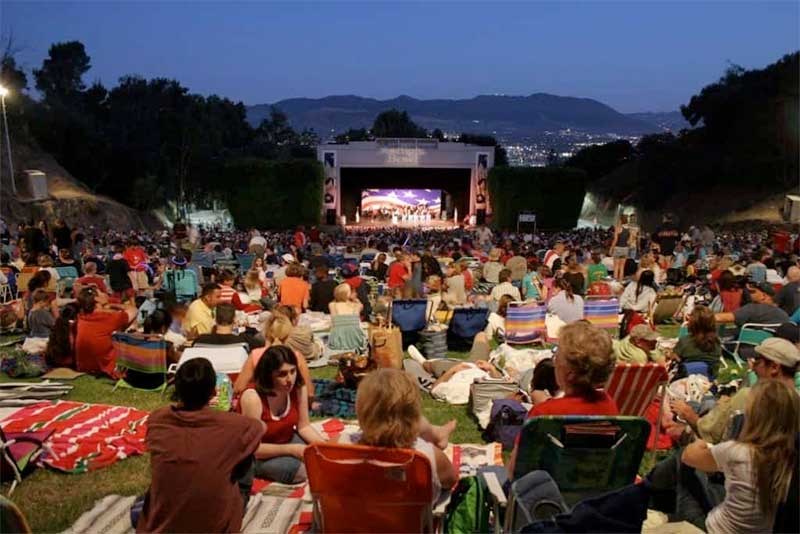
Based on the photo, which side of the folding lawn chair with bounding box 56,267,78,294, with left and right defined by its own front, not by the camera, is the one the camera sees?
back

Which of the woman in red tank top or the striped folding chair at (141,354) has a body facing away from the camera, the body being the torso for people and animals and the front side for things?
the striped folding chair

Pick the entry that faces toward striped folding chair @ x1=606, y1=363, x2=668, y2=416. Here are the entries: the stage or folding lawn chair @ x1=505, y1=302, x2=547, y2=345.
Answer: the stage

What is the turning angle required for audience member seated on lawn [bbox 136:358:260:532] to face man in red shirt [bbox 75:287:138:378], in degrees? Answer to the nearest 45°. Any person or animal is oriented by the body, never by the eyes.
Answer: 0° — they already face them

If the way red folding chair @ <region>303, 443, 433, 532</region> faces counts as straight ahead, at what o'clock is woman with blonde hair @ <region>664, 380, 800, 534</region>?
The woman with blonde hair is roughly at 3 o'clock from the red folding chair.

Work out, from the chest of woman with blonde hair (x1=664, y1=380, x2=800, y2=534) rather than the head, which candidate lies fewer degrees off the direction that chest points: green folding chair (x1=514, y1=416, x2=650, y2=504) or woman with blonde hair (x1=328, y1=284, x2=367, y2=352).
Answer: the woman with blonde hair

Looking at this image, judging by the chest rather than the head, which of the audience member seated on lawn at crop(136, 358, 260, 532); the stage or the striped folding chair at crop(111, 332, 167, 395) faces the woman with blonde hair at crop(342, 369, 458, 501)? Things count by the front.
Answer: the stage

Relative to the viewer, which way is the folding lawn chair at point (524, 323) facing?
away from the camera

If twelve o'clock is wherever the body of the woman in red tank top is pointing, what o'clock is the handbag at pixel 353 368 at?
The handbag is roughly at 8 o'clock from the woman in red tank top.

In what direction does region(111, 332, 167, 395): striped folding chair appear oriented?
away from the camera

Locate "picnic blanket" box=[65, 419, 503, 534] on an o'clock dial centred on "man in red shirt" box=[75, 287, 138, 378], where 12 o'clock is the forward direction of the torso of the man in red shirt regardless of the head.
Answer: The picnic blanket is roughly at 4 o'clock from the man in red shirt.

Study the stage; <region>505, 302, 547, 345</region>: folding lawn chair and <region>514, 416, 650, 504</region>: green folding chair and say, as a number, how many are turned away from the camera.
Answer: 2

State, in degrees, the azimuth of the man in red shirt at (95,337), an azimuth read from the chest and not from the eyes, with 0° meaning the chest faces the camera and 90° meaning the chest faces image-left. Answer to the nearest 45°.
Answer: approximately 225°

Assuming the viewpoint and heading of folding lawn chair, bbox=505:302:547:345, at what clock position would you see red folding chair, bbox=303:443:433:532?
The red folding chair is roughly at 6 o'clock from the folding lawn chair.

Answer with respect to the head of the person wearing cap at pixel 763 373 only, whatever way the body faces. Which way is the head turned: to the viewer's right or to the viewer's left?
to the viewer's left

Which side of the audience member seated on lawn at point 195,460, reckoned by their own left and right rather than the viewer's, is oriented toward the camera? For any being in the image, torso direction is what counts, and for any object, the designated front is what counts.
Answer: back
